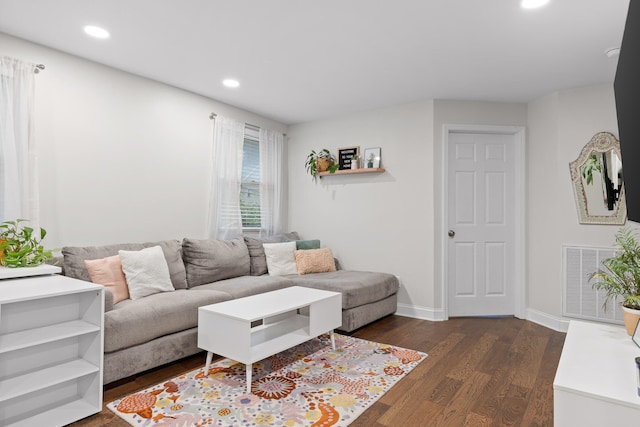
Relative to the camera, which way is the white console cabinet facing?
to the viewer's left

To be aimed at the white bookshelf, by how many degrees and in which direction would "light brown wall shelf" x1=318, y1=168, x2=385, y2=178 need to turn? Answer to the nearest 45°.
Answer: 0° — it already faces it

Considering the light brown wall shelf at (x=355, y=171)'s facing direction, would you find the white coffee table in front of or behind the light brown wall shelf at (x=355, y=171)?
in front

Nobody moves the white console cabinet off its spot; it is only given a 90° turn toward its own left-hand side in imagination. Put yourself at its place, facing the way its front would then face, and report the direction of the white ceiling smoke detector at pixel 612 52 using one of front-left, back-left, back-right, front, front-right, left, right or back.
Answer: back

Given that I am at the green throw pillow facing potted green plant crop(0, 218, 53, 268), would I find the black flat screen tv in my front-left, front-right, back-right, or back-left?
front-left

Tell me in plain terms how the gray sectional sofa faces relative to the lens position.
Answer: facing the viewer and to the right of the viewer

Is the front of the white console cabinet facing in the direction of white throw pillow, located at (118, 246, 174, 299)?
yes

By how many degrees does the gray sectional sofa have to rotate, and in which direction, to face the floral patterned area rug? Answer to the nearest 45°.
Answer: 0° — it already faces it

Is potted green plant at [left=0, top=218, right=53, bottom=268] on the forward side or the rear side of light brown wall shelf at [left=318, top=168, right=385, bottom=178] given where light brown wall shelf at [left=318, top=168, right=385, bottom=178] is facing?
on the forward side

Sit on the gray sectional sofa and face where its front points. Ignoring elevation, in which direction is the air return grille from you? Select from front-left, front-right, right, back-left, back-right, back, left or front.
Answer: front-left

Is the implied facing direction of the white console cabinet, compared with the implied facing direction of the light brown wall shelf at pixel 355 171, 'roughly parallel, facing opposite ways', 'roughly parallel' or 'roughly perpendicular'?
roughly perpendicular
